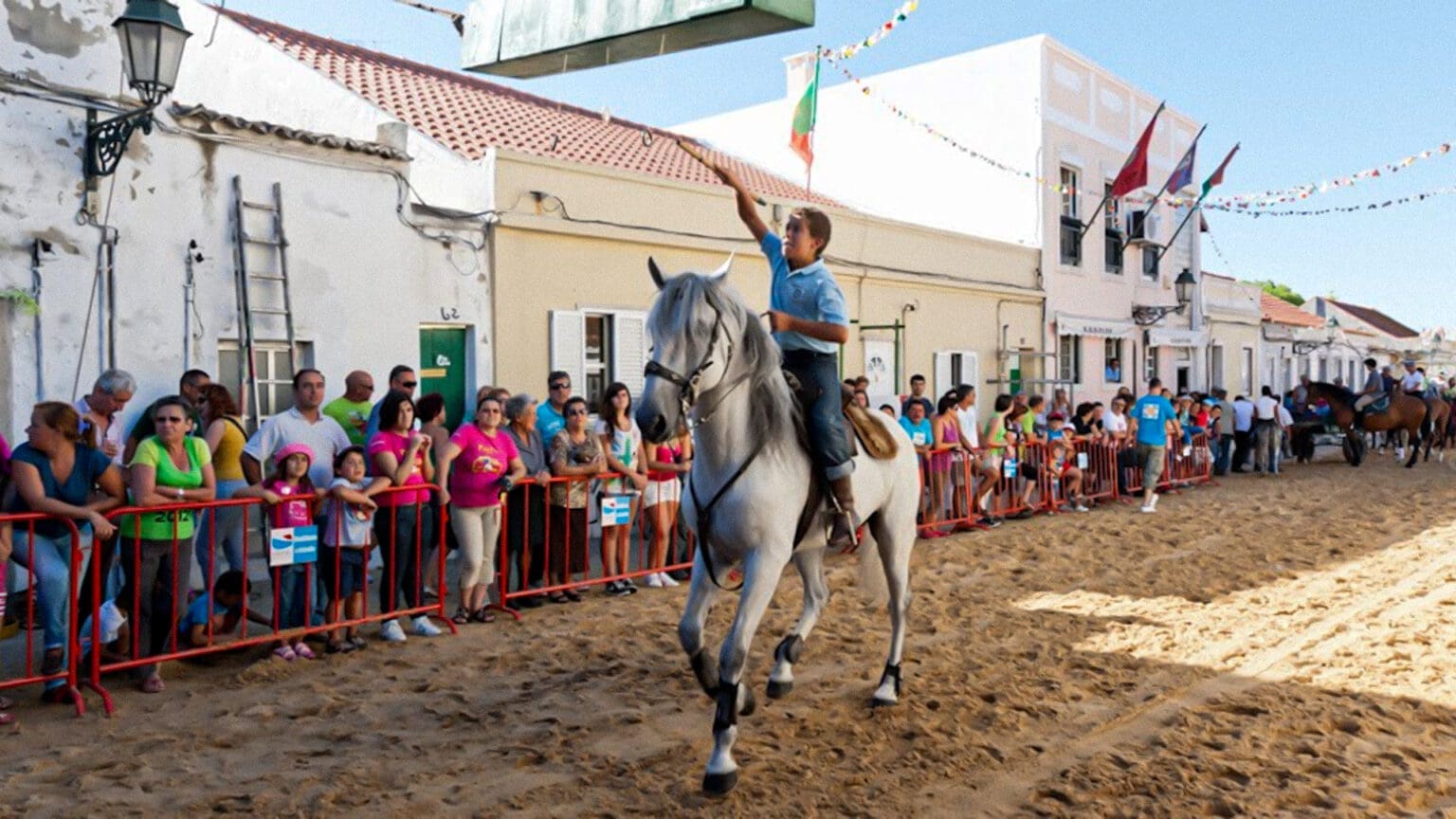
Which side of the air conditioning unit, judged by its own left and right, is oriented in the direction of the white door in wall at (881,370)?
right

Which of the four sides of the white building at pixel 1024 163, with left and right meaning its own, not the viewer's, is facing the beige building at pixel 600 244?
right

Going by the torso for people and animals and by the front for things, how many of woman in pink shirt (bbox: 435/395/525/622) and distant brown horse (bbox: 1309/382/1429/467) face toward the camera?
1

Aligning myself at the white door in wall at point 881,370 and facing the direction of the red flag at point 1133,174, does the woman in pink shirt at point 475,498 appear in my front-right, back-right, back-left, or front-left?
back-right

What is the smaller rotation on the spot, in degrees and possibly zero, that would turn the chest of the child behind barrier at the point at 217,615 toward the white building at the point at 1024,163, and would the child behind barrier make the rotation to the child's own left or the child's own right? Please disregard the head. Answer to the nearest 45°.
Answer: approximately 90° to the child's own left

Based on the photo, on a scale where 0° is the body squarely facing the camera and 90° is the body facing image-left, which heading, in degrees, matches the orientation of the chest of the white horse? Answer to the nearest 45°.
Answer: approximately 45°

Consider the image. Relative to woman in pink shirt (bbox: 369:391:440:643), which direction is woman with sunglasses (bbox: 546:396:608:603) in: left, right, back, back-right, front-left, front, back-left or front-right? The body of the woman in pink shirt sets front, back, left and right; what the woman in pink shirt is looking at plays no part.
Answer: left

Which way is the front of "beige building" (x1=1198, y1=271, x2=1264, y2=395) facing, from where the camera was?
facing the viewer and to the right of the viewer

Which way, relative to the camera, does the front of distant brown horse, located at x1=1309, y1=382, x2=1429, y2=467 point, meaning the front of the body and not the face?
to the viewer's left

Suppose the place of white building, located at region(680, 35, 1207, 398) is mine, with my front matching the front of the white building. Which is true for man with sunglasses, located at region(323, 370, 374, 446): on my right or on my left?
on my right

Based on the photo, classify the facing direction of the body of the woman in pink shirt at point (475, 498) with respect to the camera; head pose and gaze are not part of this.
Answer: toward the camera
